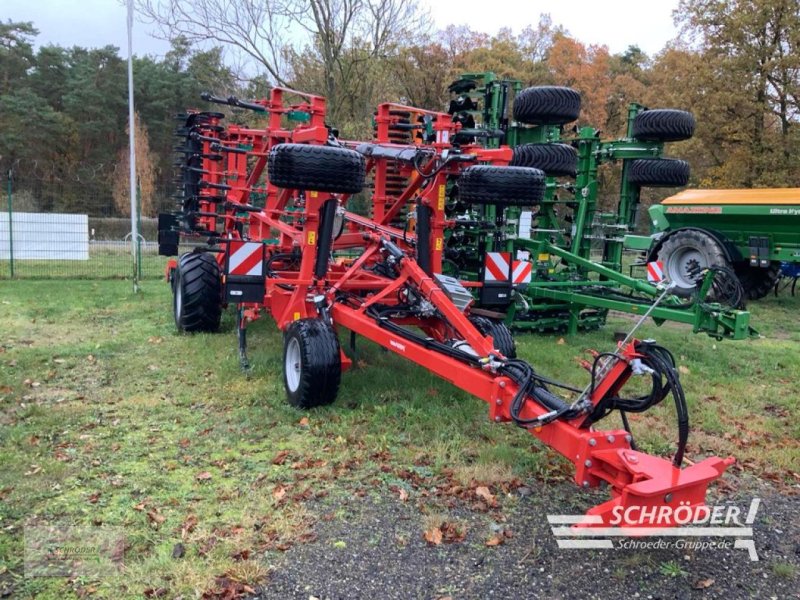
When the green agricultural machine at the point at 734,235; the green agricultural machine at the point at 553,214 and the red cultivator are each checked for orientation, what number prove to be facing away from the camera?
0

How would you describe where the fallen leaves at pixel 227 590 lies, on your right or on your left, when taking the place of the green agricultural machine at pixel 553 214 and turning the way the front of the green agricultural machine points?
on your right

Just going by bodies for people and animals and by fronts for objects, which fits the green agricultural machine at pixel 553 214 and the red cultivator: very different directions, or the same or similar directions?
same or similar directions

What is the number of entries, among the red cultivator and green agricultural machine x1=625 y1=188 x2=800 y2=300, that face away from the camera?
0

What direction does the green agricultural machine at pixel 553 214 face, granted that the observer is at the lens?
facing the viewer and to the right of the viewer

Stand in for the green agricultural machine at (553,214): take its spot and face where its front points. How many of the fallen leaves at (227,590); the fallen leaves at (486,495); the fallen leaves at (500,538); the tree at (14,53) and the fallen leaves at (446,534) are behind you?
1

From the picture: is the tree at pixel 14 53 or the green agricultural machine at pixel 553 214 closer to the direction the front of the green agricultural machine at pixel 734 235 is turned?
the green agricultural machine

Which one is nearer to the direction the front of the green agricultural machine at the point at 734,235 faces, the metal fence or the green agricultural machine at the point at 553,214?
the green agricultural machine

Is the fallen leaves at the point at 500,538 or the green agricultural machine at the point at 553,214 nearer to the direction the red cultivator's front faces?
the fallen leaves

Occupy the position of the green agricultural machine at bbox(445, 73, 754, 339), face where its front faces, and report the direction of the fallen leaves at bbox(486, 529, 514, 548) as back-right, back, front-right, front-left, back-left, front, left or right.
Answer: front-right

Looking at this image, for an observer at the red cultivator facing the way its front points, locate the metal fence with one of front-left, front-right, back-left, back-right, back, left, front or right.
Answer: back

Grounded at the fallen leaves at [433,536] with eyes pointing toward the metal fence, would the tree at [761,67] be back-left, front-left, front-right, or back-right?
front-right

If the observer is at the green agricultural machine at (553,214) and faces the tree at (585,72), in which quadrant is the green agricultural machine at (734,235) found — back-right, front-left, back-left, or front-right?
front-right

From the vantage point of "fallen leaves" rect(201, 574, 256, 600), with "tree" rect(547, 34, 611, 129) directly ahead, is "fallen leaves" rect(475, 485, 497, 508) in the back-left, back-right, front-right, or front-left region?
front-right

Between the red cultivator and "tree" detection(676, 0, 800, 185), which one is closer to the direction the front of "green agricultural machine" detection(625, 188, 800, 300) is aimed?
the red cultivator
